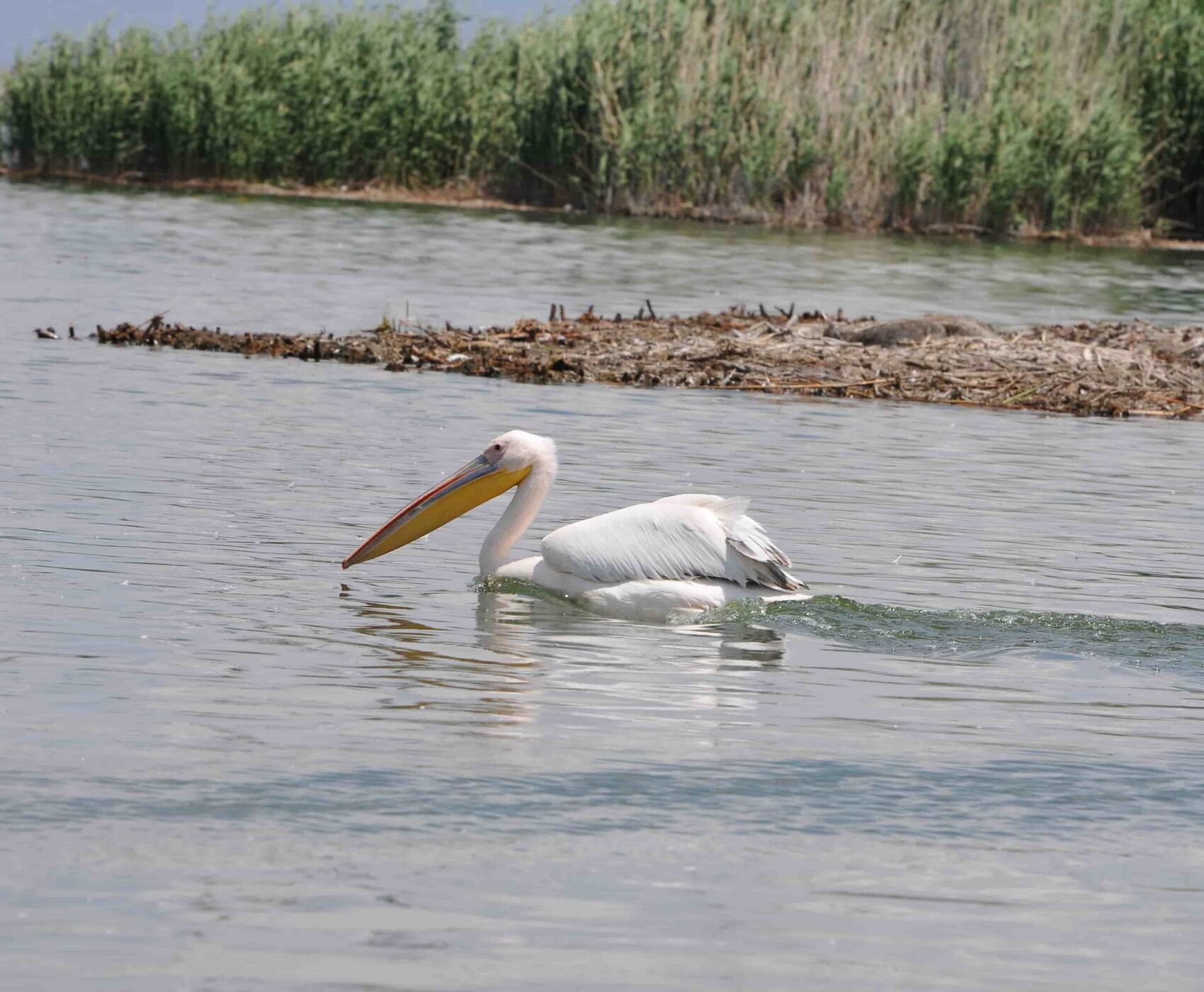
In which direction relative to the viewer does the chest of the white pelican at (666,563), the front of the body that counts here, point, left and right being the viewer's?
facing to the left of the viewer
